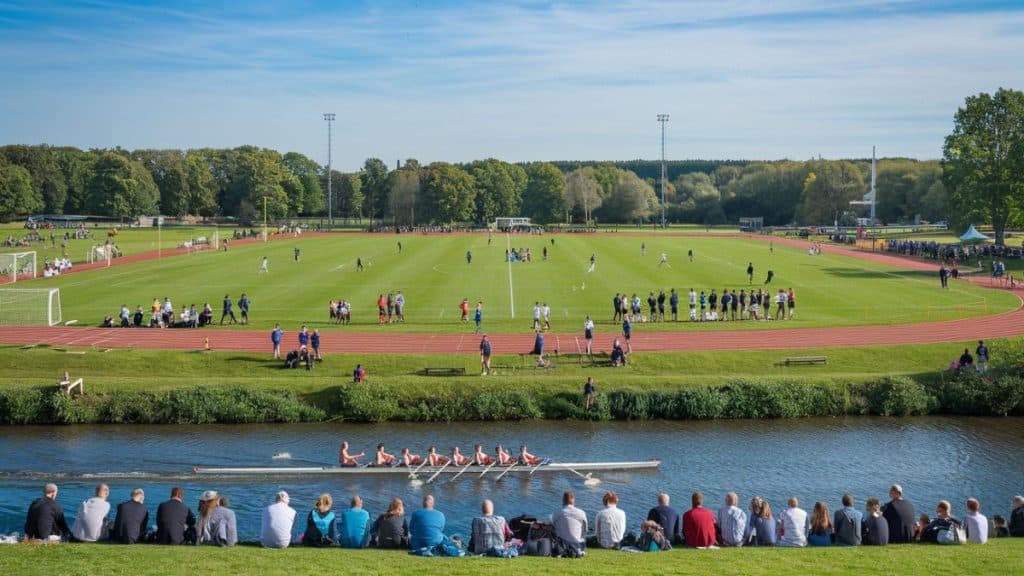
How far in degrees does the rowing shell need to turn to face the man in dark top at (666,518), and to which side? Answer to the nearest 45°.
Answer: approximately 45° to its right

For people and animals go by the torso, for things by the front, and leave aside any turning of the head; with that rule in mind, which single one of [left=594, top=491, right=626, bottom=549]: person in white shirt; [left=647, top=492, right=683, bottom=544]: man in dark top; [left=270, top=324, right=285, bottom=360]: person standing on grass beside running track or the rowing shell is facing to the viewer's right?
the rowing shell

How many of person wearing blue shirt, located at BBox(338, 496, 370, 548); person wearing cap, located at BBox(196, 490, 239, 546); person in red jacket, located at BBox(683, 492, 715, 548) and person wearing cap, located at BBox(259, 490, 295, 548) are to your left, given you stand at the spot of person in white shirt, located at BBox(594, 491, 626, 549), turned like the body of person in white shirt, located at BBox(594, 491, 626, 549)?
3

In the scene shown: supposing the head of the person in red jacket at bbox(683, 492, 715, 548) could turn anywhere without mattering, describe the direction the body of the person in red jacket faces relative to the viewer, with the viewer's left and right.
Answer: facing away from the viewer

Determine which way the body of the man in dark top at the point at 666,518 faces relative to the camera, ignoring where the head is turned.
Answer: away from the camera

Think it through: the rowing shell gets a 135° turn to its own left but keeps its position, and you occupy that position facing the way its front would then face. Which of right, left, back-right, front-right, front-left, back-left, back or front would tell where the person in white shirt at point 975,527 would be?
back

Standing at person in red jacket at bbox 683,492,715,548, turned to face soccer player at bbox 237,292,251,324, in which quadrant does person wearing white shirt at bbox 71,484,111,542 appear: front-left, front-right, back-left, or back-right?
front-left

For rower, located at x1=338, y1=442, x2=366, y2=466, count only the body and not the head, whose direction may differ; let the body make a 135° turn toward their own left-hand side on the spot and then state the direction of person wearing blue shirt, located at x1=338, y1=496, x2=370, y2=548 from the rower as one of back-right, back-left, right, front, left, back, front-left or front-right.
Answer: back-left

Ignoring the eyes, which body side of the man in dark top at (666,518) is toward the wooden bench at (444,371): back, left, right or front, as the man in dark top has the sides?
front

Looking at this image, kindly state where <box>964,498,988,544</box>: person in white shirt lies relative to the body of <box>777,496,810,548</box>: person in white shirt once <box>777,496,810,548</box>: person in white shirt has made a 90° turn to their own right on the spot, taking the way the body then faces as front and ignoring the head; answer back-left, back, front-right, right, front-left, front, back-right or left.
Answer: front

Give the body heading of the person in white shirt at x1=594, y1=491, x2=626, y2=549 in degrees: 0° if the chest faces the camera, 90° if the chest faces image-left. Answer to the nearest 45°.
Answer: approximately 180°

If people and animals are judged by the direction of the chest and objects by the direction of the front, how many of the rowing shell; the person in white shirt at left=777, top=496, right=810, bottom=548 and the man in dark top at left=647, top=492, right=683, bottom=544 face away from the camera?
2

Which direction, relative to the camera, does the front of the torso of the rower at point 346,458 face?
to the viewer's right

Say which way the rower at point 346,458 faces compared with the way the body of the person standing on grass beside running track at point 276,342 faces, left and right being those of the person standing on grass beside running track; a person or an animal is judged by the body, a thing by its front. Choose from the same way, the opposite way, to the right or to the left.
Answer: to the right

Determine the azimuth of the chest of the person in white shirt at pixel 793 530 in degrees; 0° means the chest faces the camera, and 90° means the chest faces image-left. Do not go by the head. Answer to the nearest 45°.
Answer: approximately 180°

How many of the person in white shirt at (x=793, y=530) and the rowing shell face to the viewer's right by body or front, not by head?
1

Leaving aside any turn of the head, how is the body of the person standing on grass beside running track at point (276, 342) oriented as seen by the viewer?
away from the camera

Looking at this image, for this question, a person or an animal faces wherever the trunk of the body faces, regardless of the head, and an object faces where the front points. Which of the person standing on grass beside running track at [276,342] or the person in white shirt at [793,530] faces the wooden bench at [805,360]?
the person in white shirt

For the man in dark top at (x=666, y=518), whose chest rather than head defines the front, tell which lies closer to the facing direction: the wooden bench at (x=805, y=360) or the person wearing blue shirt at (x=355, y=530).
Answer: the wooden bench
